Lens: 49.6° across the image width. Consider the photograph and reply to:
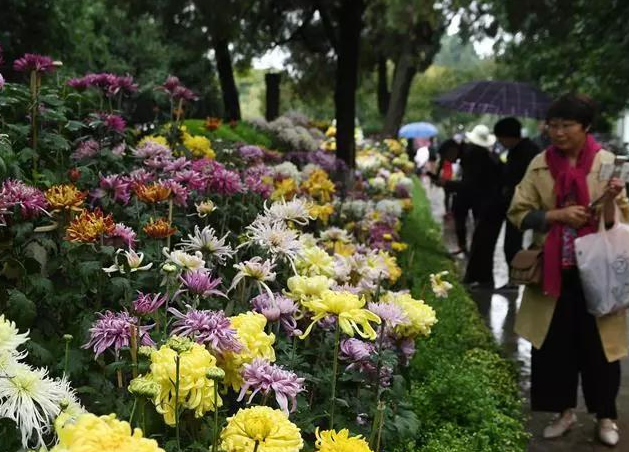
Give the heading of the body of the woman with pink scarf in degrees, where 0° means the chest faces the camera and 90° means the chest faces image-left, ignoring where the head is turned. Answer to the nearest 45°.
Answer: approximately 0°

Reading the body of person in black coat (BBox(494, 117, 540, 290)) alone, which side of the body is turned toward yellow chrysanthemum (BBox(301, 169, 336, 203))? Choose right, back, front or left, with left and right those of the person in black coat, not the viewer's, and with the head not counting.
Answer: left

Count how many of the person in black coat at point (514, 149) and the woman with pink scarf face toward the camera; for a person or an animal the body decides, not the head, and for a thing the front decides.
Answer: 1

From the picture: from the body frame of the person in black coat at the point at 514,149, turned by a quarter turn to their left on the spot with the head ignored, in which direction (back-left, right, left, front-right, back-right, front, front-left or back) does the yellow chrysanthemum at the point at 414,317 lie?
front

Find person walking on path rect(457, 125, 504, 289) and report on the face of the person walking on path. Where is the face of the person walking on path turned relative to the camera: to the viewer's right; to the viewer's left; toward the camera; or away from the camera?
away from the camera

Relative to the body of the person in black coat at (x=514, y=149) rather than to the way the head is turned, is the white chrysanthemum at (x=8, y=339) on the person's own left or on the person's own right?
on the person's own left

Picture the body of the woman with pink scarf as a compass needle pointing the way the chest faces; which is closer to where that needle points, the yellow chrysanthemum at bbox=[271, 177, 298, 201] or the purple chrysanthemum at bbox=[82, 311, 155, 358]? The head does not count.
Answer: the purple chrysanthemum

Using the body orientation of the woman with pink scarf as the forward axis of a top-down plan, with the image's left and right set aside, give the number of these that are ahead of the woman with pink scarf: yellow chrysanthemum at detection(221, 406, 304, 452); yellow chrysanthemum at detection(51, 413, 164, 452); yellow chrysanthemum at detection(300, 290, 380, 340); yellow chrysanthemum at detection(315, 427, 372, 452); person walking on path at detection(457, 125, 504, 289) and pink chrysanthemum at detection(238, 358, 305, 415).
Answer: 5

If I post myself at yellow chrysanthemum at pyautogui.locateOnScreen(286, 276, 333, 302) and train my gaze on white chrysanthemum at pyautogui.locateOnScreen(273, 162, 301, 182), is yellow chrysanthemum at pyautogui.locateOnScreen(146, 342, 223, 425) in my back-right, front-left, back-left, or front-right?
back-left

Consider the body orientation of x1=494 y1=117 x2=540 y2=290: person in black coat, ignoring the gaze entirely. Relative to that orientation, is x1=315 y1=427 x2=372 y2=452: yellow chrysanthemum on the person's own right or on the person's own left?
on the person's own left

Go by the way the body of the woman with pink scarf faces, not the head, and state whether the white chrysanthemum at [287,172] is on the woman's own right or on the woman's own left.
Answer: on the woman's own right

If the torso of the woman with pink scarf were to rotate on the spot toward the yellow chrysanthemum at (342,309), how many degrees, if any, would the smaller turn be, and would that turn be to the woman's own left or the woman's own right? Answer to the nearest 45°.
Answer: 0° — they already face it

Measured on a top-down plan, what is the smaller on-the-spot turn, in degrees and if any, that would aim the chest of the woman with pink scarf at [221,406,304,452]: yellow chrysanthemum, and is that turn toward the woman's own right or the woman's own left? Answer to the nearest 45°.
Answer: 0° — they already face it
